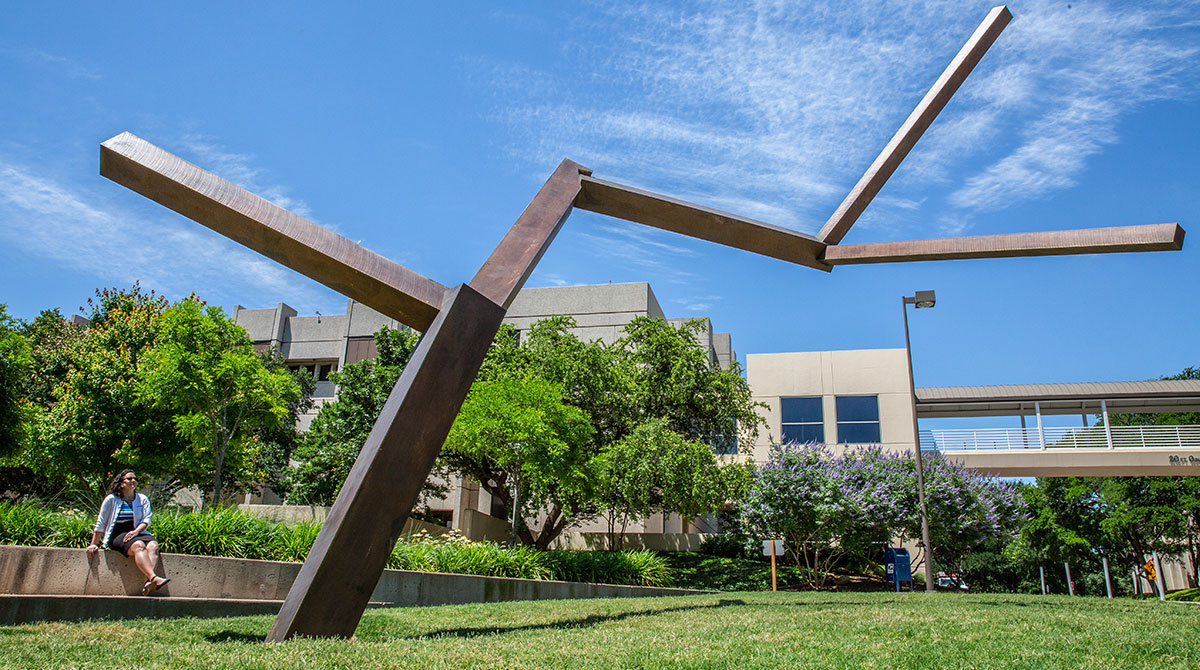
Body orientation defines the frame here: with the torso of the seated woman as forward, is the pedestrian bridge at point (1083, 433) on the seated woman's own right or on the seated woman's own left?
on the seated woman's own left

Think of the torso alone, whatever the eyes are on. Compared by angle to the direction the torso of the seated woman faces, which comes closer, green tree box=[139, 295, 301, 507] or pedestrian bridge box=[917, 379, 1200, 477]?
the pedestrian bridge

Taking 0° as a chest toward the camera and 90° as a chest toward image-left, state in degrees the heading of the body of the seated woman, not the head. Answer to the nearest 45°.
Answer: approximately 315°

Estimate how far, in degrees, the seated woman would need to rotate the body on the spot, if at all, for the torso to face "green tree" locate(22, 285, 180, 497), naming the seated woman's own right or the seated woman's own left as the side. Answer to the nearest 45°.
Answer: approximately 135° to the seated woman's own left

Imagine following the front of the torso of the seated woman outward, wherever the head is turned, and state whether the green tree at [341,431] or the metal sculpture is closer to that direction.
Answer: the metal sculpture

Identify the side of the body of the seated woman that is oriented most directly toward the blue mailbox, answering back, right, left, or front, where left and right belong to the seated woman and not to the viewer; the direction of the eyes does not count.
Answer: left

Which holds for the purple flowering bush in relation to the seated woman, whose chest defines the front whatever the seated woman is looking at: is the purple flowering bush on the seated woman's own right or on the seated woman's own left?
on the seated woman's own left

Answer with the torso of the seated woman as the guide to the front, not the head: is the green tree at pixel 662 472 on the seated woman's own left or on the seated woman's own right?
on the seated woman's own left

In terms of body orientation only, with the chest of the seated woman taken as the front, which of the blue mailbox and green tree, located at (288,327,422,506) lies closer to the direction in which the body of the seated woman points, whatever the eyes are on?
the blue mailbox

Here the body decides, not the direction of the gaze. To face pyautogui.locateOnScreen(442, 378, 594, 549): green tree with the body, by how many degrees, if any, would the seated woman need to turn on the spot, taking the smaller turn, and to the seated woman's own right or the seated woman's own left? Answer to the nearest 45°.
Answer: approximately 90° to the seated woman's own left

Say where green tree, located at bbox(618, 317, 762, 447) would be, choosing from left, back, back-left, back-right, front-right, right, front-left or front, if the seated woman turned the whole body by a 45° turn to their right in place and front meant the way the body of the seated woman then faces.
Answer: back-left
